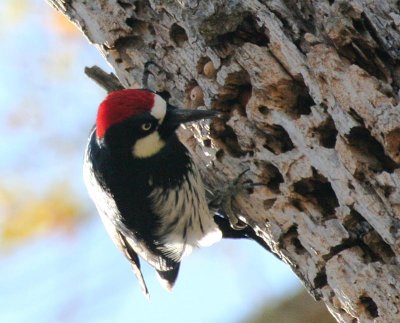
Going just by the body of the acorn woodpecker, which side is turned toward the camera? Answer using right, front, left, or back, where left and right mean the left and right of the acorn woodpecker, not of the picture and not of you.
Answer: right
